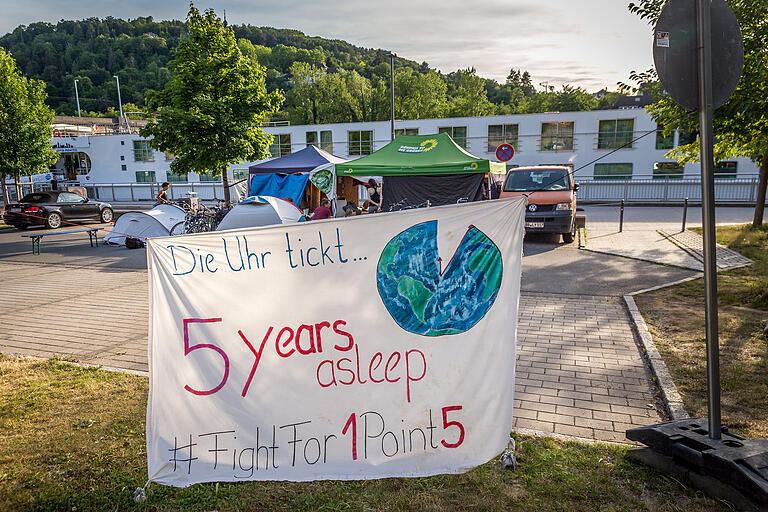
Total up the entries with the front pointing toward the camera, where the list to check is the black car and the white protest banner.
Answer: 1

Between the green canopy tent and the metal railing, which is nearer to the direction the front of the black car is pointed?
the metal railing

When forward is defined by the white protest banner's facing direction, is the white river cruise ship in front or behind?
behind

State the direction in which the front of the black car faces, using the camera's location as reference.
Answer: facing away from the viewer and to the right of the viewer

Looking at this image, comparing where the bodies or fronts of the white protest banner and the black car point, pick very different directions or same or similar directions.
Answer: very different directions

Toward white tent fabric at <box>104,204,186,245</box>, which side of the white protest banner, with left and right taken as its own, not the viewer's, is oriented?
back

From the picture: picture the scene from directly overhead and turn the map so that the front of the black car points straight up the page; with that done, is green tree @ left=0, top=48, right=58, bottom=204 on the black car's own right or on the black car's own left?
on the black car's own left

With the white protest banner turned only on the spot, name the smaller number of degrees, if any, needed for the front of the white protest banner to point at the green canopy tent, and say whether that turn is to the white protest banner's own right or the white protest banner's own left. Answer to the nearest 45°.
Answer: approximately 180°

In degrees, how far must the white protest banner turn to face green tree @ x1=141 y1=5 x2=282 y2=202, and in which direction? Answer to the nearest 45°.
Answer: approximately 180°
